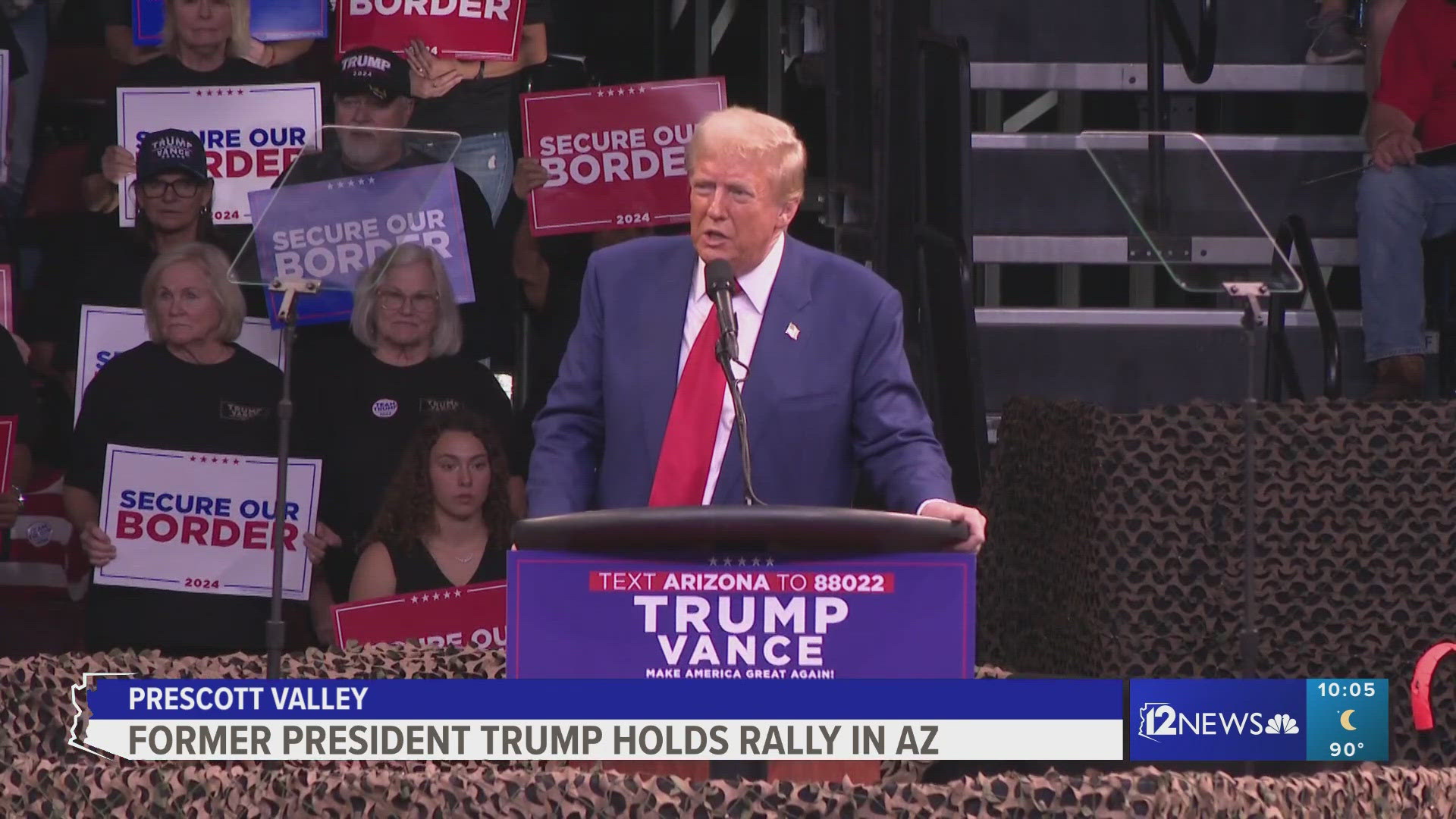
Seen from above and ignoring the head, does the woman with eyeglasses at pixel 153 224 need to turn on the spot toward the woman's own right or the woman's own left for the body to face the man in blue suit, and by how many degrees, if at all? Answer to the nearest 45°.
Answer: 0° — they already face them

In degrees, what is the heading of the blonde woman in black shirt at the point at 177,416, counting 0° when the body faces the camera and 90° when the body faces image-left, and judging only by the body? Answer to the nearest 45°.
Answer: approximately 0°

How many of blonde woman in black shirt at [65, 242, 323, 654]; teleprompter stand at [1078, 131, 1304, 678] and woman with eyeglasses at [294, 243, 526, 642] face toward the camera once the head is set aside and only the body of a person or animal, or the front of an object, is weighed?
2

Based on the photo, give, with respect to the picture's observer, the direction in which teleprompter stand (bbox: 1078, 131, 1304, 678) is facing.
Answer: facing away from the viewer and to the left of the viewer

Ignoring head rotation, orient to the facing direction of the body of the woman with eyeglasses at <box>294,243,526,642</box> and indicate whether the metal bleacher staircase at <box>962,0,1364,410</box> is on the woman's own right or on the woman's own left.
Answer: on the woman's own left
